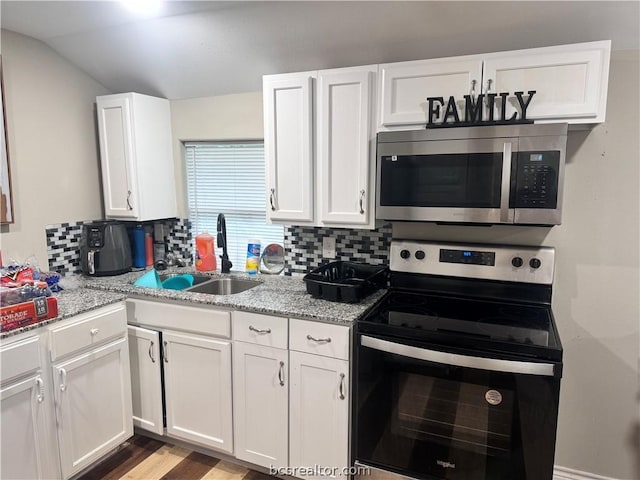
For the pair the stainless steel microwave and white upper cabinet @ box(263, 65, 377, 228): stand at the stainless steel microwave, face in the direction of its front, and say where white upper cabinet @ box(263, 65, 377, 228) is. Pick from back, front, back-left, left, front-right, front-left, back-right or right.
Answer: right

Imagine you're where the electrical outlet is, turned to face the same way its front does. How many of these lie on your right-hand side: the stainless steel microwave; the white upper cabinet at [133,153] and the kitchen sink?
2

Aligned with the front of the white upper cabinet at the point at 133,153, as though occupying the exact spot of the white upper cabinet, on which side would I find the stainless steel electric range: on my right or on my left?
on my left

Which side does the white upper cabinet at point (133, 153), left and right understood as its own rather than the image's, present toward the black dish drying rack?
left

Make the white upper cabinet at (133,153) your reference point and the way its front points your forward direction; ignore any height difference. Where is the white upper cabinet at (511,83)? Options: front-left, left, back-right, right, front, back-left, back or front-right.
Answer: left

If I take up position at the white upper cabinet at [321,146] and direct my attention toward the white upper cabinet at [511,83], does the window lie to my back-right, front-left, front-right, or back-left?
back-left
